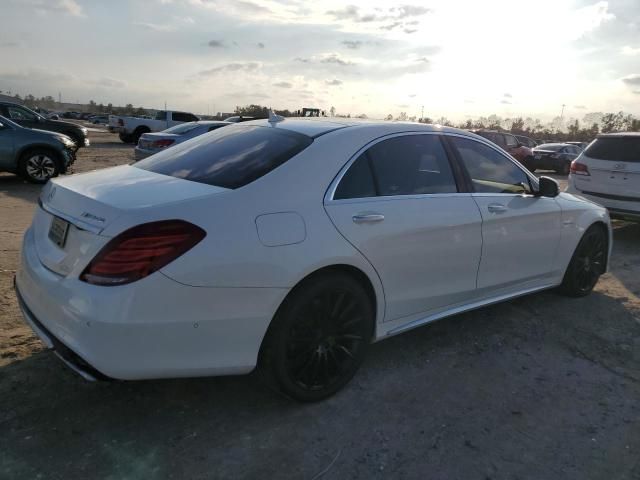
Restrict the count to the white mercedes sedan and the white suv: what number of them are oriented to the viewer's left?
0

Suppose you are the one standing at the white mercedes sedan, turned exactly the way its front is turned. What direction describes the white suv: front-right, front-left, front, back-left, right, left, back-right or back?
front

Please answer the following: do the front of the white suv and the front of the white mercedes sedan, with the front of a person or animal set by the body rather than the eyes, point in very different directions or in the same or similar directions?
same or similar directions

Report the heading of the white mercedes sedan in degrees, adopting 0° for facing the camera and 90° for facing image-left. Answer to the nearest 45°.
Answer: approximately 225°

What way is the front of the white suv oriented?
away from the camera

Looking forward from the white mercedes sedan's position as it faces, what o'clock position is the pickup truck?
The pickup truck is roughly at 10 o'clock from the white mercedes sedan.

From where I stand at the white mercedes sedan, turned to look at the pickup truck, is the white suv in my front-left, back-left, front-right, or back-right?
front-right

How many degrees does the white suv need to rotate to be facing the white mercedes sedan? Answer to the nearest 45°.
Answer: approximately 180°

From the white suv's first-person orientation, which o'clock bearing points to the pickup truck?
The pickup truck is roughly at 10 o'clock from the white suv.

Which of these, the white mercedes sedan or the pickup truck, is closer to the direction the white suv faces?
the pickup truck

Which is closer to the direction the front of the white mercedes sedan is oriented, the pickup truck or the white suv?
the white suv
